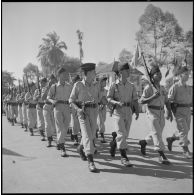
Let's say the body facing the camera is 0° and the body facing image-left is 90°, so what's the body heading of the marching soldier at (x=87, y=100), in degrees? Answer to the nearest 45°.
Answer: approximately 315°

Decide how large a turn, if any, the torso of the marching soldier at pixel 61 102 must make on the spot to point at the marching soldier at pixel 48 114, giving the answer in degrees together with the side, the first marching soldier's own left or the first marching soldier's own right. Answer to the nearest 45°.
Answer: approximately 135° to the first marching soldier's own left

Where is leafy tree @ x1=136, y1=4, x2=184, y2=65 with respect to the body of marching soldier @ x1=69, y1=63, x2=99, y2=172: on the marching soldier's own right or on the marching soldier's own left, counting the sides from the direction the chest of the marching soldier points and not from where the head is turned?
on the marching soldier's own left

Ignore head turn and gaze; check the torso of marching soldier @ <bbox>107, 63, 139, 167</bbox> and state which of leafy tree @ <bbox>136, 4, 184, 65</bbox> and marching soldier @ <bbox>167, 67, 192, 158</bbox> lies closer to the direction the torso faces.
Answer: the marching soldier

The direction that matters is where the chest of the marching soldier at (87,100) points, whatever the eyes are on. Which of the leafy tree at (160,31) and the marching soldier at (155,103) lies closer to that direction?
the marching soldier

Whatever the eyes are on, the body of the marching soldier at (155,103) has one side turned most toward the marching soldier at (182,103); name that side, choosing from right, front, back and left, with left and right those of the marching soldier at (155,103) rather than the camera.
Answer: left

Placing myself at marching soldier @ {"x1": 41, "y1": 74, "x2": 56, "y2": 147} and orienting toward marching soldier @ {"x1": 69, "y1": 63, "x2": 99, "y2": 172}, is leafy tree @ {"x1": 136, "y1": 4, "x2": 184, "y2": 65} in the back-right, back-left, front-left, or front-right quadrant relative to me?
back-left

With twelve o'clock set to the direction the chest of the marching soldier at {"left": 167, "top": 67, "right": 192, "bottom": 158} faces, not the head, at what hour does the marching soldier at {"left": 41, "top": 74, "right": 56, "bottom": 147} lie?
the marching soldier at {"left": 41, "top": 74, "right": 56, "bottom": 147} is roughly at 5 o'clock from the marching soldier at {"left": 167, "top": 67, "right": 192, "bottom": 158}.

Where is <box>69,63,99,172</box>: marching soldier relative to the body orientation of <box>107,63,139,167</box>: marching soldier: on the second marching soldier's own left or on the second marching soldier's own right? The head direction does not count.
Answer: on the second marching soldier's own right

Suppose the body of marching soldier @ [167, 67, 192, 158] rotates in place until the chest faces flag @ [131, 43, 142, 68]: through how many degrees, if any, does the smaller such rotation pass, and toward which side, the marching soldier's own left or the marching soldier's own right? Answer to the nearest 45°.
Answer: approximately 180°
